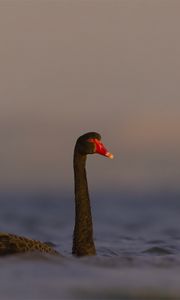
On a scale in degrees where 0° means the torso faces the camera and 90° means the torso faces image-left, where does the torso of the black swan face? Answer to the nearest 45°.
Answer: approximately 270°
